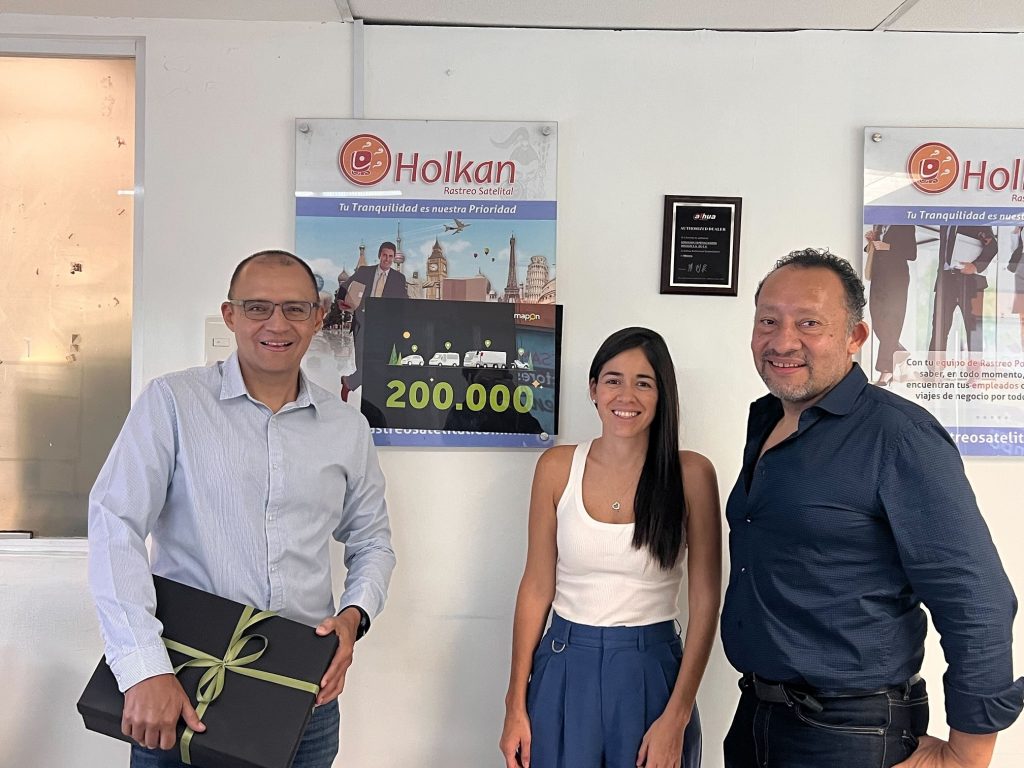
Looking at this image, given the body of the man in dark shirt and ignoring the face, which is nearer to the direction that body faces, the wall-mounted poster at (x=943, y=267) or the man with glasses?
the man with glasses

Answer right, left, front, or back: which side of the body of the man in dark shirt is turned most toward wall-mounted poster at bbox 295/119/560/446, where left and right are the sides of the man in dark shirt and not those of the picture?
right

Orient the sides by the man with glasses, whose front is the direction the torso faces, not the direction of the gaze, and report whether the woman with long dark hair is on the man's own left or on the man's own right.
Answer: on the man's own left

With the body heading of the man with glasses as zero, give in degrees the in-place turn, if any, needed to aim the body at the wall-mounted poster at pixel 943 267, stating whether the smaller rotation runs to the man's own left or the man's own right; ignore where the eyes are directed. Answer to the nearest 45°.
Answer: approximately 90° to the man's own left

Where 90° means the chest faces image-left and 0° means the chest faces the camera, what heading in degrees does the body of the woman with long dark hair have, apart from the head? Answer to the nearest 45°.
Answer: approximately 0°
